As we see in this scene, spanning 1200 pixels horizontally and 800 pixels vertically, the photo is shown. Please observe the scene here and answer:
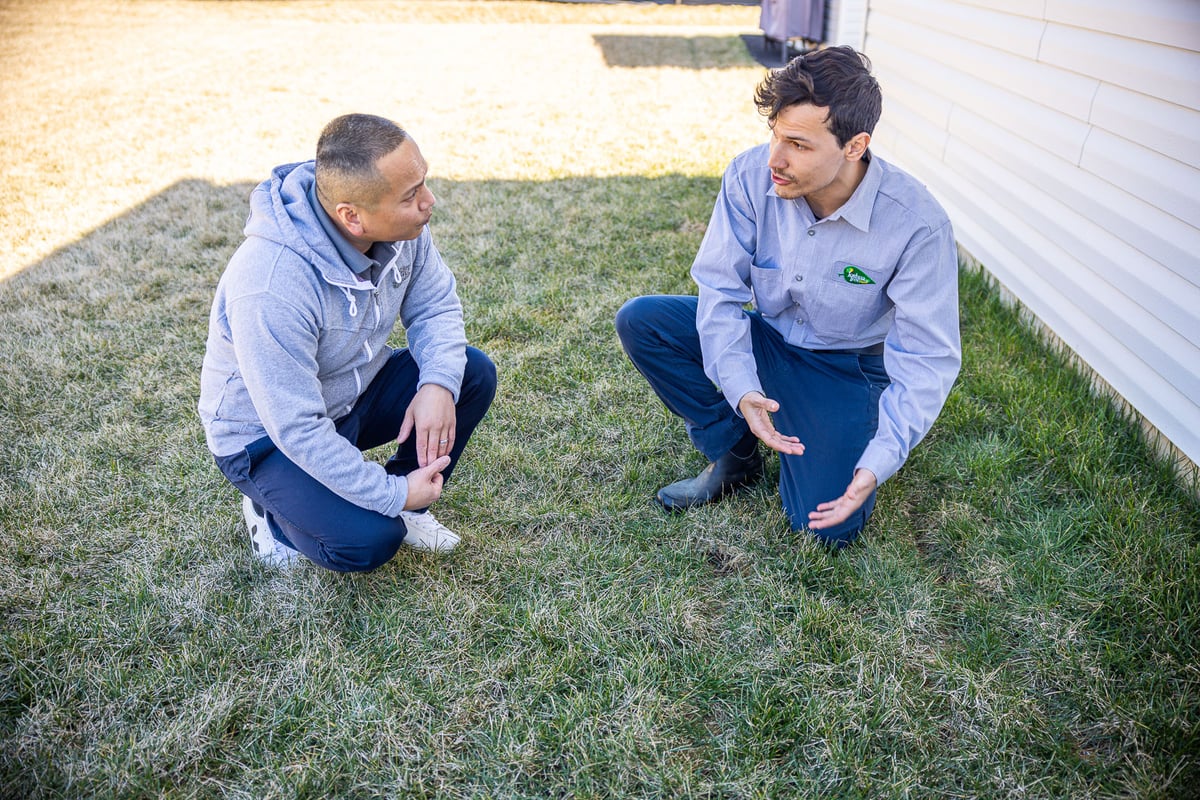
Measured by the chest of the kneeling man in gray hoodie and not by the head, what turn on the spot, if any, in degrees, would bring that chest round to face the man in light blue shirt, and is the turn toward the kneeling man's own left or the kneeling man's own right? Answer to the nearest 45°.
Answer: approximately 45° to the kneeling man's own left

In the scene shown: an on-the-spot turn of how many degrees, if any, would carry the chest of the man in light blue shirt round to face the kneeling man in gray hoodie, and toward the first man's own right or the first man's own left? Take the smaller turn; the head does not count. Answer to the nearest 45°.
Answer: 0° — they already face them

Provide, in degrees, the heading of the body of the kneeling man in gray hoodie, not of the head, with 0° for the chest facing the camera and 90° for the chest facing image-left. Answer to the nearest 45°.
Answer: approximately 315°

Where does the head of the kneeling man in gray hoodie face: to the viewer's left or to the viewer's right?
to the viewer's right

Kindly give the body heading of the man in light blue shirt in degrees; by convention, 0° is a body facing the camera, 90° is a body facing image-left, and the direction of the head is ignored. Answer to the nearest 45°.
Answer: approximately 45°
